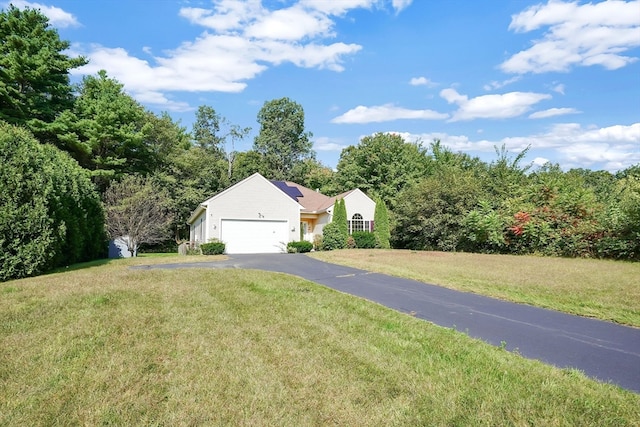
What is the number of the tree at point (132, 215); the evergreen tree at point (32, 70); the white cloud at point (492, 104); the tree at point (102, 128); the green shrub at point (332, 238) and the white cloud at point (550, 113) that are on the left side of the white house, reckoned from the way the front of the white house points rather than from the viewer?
3

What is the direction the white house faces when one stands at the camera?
facing the viewer

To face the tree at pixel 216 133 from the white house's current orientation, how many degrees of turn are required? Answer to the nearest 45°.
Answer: approximately 180°

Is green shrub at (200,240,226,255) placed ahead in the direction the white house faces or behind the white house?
ahead

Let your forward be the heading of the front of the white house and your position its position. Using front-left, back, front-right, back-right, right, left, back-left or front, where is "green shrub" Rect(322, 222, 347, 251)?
left

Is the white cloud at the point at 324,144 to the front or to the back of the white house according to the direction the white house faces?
to the back

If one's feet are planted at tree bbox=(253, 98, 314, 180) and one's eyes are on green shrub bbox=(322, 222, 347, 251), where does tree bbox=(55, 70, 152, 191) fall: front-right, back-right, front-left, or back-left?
front-right

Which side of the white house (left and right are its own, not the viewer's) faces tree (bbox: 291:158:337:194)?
back
